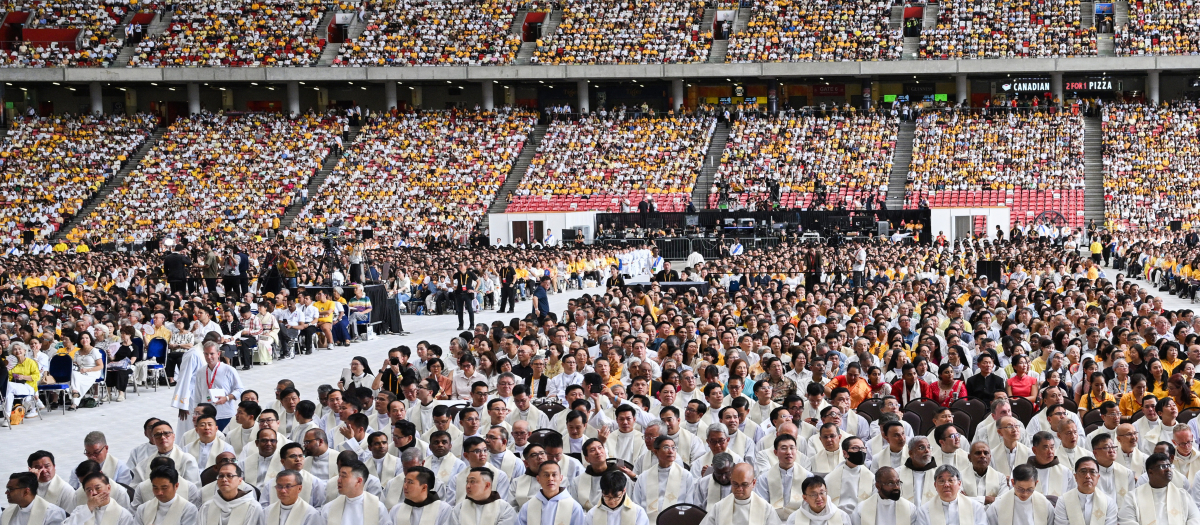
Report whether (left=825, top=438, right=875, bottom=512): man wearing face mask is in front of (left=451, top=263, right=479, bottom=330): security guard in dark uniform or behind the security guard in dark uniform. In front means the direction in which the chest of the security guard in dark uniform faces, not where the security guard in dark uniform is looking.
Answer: in front

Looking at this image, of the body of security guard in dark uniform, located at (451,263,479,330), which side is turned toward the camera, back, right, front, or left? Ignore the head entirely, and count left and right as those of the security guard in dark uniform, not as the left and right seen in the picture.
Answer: front

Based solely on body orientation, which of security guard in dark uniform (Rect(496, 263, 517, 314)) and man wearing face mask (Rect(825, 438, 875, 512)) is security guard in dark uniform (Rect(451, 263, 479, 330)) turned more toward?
the man wearing face mask

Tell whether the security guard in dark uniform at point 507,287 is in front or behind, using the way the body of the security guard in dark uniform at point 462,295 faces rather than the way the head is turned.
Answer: behind
